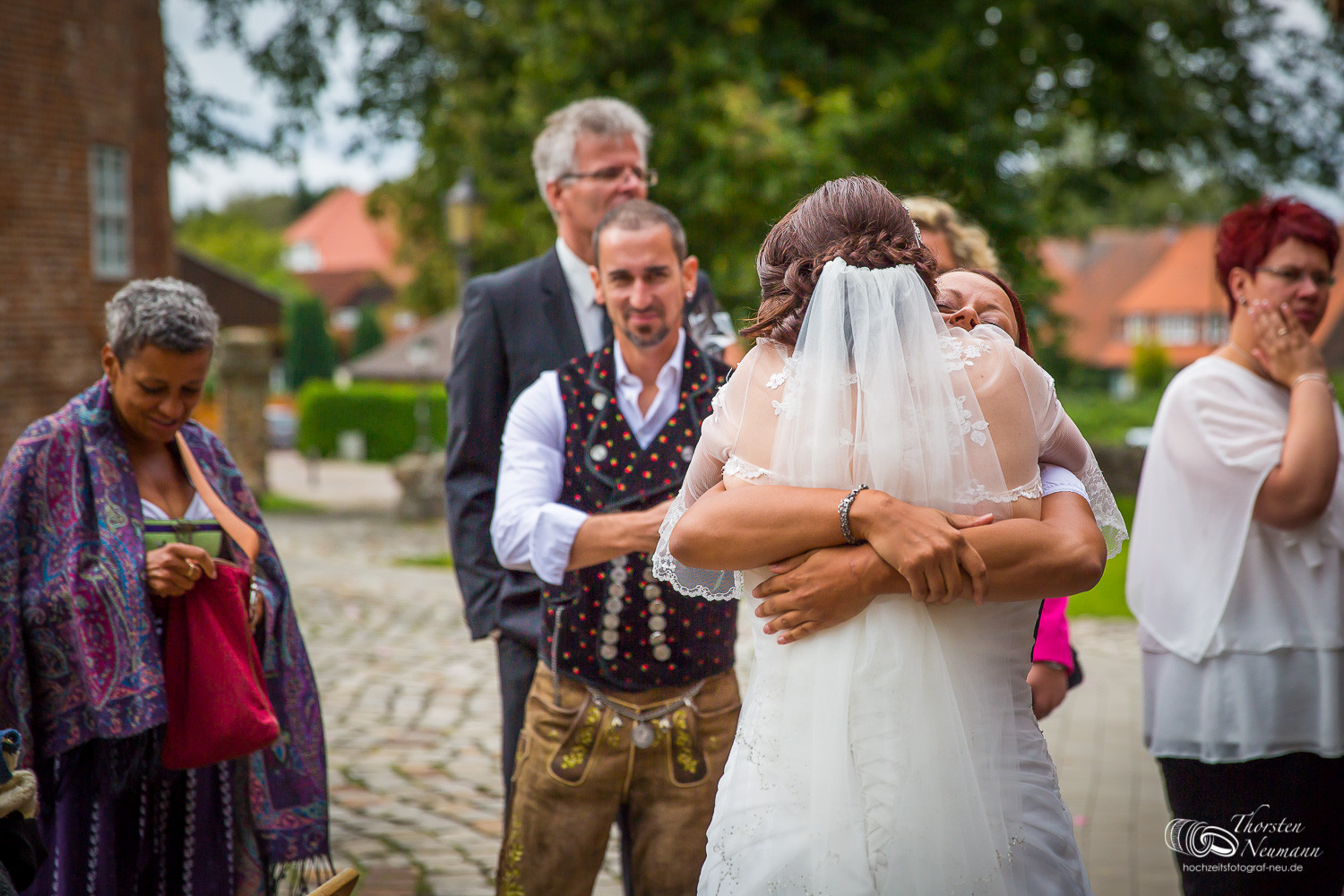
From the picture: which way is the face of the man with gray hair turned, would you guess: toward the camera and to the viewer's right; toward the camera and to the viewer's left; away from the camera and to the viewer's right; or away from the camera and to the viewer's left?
toward the camera and to the viewer's right

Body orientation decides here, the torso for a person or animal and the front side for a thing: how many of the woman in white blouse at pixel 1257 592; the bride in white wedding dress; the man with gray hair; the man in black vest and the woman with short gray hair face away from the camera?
1

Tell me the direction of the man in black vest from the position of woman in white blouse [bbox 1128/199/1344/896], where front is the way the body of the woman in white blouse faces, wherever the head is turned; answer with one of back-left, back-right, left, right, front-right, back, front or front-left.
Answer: right

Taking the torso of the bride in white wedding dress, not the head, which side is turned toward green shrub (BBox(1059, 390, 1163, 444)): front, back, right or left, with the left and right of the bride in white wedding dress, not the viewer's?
front

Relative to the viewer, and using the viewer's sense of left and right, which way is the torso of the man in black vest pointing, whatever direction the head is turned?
facing the viewer

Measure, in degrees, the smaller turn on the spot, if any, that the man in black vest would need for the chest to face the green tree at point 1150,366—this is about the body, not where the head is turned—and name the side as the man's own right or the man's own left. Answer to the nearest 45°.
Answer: approximately 135° to the man's own left

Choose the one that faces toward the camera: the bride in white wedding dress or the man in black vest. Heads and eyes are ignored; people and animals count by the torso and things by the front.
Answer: the man in black vest

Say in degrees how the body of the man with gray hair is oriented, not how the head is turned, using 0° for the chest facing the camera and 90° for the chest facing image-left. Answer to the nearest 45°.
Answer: approximately 315°

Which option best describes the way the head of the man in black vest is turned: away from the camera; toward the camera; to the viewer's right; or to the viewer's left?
toward the camera

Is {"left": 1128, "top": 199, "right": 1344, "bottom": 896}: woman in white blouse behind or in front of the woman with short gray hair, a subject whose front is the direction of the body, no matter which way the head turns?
in front

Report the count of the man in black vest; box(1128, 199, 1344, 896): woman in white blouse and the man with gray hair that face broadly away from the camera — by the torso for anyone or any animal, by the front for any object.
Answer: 0

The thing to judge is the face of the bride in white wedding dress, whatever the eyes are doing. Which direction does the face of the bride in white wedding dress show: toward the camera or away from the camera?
away from the camera

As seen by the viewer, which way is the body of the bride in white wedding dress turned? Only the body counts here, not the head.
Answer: away from the camera

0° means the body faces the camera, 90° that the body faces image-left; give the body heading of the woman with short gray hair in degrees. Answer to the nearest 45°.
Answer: approximately 315°
